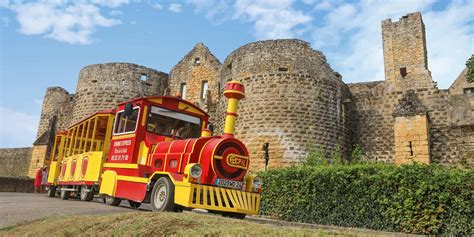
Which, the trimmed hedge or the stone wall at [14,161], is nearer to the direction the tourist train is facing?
the trimmed hedge

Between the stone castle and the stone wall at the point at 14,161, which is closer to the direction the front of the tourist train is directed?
the stone castle

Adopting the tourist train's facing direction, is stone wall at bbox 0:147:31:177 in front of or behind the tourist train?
behind

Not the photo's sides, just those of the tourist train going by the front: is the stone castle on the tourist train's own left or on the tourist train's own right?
on the tourist train's own left

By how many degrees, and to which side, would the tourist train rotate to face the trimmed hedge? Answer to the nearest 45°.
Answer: approximately 45° to its left

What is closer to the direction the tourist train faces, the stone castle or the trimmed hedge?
the trimmed hedge

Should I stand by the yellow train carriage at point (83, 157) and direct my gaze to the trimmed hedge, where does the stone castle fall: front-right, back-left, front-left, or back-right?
front-left

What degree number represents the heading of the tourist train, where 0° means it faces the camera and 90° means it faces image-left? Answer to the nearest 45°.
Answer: approximately 315°
